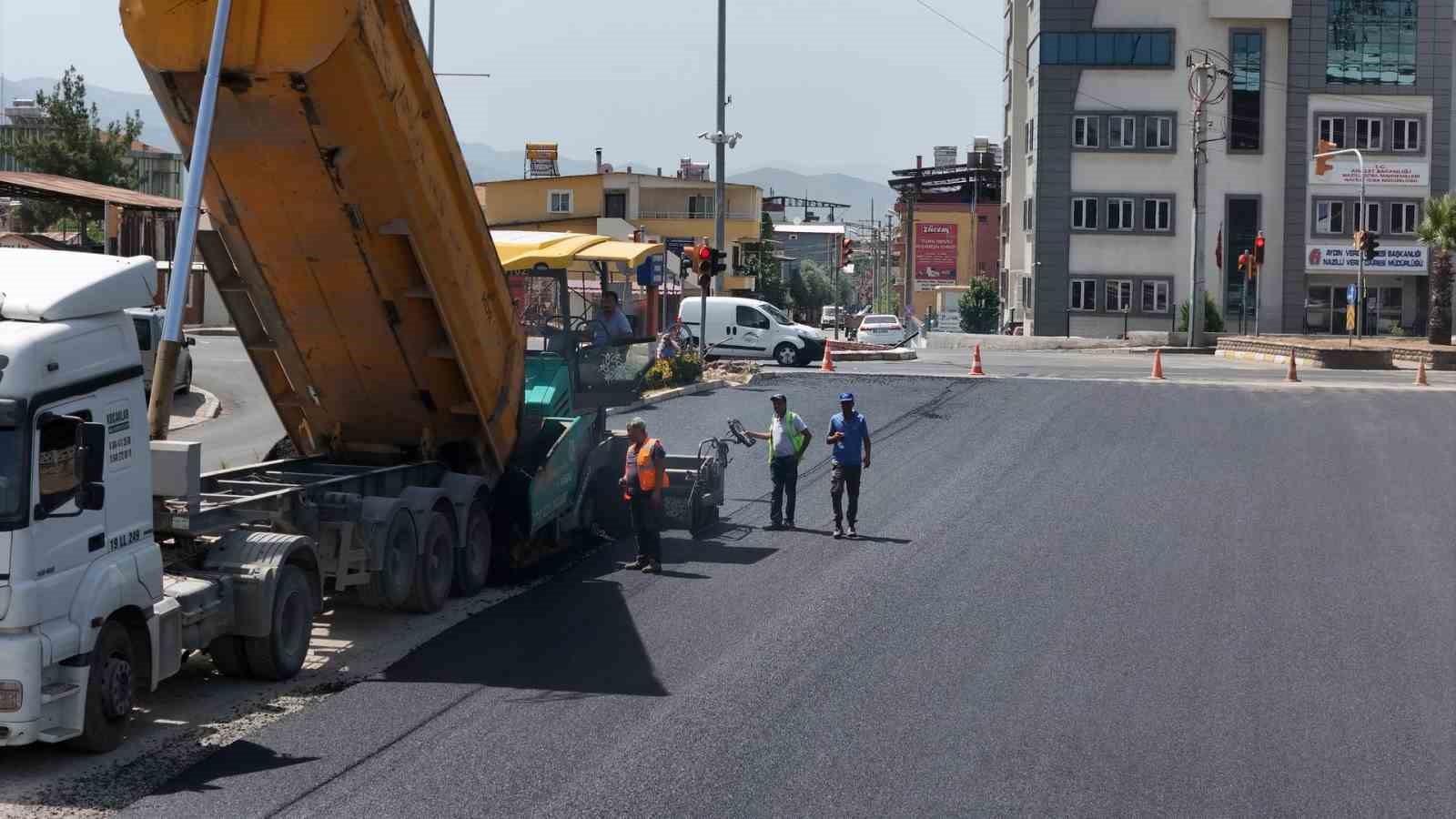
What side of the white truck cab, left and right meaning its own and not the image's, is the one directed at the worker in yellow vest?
back

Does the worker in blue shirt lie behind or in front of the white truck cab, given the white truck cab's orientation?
behind

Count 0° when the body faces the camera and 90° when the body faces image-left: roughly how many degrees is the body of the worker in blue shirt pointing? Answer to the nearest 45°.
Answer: approximately 0°

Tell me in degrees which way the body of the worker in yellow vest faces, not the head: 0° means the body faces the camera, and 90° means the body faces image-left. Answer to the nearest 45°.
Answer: approximately 45°

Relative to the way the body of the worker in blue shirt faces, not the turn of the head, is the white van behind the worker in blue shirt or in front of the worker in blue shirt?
behind

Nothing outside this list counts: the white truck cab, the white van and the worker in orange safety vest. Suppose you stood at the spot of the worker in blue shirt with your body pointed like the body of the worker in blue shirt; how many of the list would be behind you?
1

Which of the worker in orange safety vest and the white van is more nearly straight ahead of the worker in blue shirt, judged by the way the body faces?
the worker in orange safety vest

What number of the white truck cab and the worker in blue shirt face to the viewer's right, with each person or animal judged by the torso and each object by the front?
0
